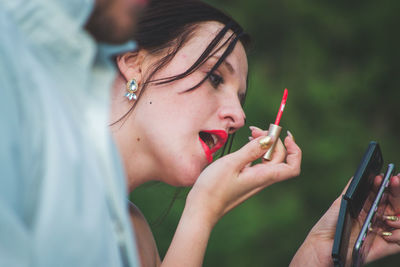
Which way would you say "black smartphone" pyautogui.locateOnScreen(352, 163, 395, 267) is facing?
to the viewer's left

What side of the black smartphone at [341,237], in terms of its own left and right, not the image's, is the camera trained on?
left

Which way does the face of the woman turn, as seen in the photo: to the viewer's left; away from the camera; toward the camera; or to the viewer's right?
to the viewer's right
